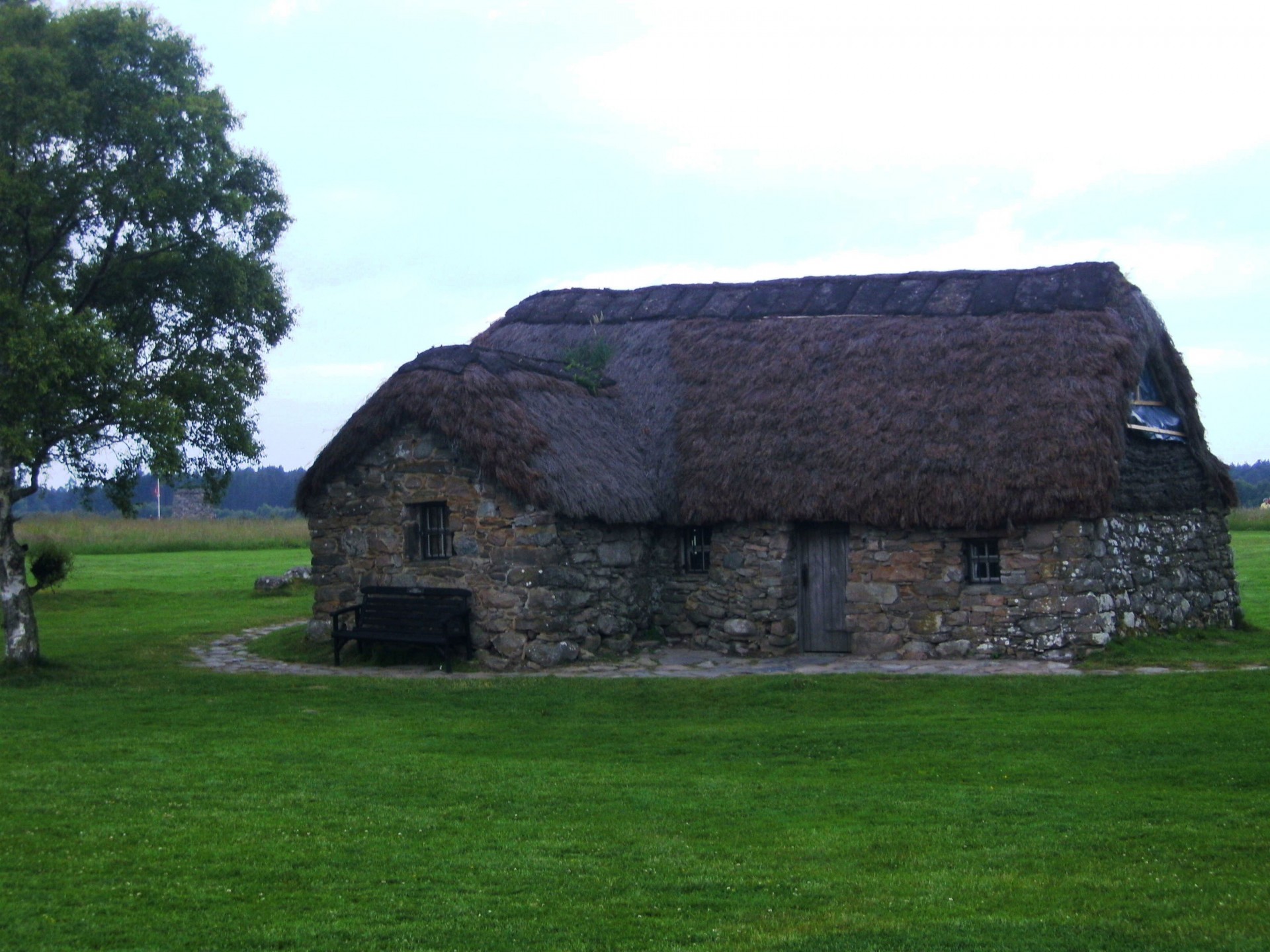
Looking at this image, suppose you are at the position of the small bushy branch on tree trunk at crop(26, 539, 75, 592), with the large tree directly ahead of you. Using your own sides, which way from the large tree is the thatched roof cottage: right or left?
left

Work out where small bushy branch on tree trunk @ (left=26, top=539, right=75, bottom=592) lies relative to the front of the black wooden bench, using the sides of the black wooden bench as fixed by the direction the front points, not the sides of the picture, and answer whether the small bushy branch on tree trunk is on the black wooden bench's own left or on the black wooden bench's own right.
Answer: on the black wooden bench's own right

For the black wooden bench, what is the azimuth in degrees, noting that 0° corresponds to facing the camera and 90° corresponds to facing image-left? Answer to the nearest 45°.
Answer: approximately 45°

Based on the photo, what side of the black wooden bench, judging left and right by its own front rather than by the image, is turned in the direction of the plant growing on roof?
back
